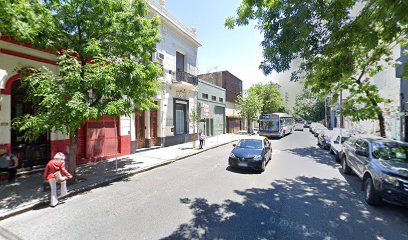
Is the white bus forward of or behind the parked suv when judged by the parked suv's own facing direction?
behind

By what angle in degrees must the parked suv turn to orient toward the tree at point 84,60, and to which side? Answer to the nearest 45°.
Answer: approximately 90° to its right

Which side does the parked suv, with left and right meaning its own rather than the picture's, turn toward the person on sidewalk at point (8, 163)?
right

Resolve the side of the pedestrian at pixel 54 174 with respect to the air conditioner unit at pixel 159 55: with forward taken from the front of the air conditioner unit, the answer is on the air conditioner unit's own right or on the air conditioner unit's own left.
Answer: on the air conditioner unit's own right

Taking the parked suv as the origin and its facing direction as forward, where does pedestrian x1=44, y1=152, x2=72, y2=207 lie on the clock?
The pedestrian is roughly at 3 o'clock from the parked suv.

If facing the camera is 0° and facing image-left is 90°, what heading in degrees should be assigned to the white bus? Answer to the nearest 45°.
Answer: approximately 45°

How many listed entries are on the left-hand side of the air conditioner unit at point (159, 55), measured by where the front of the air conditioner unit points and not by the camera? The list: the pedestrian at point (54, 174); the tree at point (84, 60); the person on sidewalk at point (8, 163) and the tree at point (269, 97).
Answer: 1

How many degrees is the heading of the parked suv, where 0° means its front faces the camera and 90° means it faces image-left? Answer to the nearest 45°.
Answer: approximately 315°

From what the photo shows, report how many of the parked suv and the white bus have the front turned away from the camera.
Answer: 0

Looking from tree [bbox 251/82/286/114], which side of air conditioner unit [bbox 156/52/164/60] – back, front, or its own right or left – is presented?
left

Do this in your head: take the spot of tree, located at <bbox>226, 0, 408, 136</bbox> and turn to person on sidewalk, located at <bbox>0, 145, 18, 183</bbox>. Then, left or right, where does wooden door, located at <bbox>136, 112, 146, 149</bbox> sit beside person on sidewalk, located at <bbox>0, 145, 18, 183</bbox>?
right
